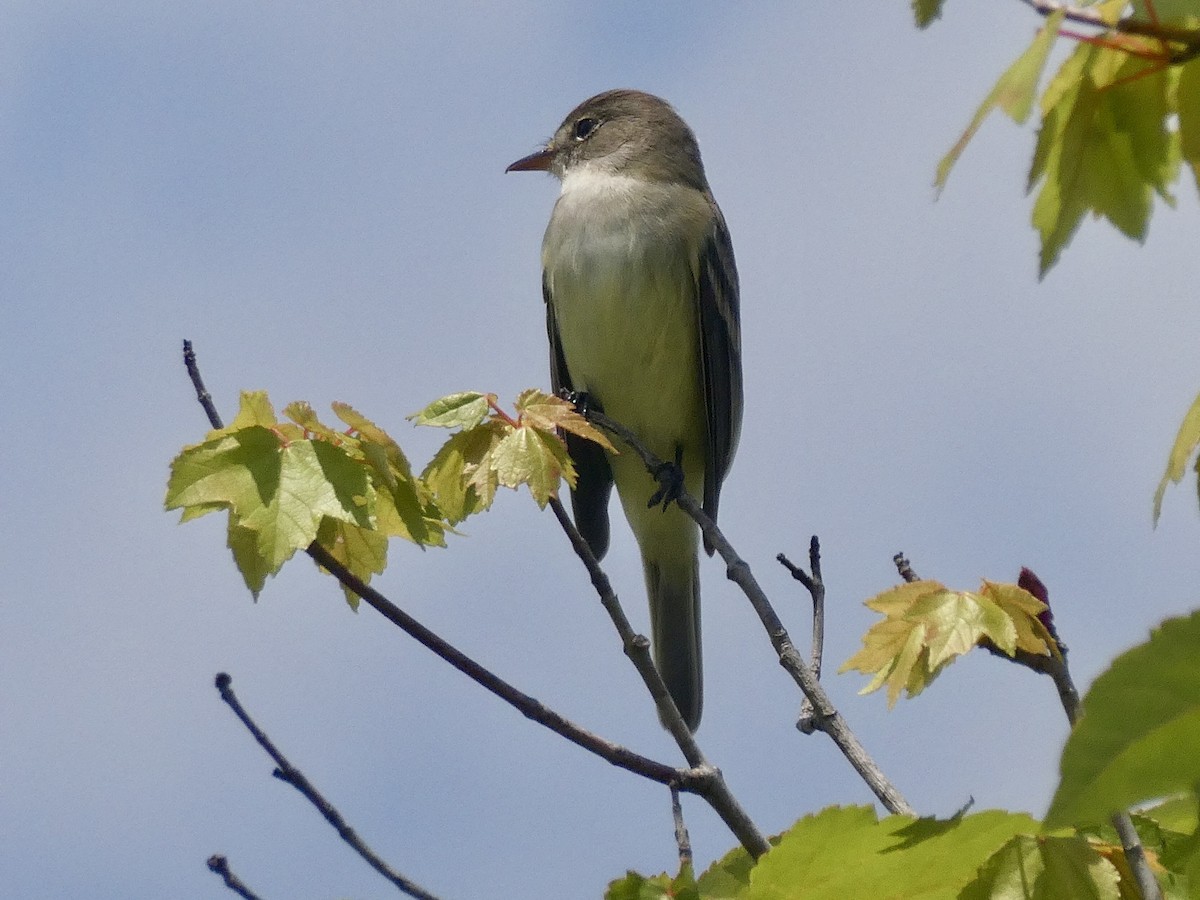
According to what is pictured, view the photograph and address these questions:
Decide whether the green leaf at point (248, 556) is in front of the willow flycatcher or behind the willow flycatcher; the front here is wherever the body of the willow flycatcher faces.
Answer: in front

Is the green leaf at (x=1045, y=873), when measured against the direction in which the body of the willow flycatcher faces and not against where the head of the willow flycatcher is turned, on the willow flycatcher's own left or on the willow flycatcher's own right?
on the willow flycatcher's own left

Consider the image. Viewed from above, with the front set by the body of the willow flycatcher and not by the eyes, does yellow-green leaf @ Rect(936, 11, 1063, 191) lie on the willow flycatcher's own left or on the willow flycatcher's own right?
on the willow flycatcher's own left

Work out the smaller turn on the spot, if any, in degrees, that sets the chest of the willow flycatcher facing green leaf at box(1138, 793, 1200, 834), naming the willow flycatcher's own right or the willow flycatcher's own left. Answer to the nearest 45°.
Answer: approximately 45° to the willow flycatcher's own left

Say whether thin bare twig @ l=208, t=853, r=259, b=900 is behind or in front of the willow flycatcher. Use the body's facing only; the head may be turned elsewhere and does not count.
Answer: in front

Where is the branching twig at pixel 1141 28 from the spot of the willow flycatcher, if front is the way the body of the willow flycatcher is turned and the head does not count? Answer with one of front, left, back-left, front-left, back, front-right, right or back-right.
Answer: front-left

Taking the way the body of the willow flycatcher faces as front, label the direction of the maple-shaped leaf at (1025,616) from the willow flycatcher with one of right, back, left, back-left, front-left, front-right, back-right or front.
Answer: front-left
